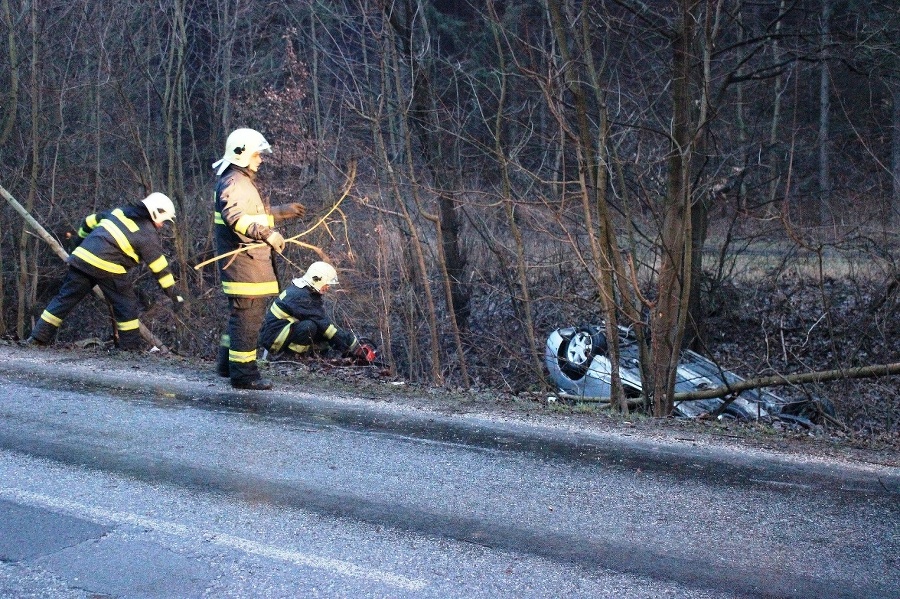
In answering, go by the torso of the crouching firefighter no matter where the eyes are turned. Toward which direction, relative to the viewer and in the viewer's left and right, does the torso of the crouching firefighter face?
facing to the right of the viewer

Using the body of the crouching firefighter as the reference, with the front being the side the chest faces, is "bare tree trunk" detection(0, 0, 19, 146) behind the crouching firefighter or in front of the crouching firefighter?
behind

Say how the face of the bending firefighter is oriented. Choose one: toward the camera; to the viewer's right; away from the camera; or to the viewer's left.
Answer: to the viewer's right

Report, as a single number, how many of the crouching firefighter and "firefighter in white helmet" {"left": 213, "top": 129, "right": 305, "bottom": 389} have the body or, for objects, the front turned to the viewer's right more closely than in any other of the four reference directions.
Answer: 2

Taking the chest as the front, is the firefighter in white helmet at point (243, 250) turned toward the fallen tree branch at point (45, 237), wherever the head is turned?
no

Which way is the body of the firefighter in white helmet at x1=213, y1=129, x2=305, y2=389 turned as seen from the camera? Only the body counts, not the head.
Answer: to the viewer's right

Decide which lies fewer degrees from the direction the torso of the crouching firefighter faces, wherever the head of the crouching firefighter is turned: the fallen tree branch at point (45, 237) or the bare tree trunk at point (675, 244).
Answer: the bare tree trunk

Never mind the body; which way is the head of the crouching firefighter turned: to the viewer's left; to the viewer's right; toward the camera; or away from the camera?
to the viewer's right

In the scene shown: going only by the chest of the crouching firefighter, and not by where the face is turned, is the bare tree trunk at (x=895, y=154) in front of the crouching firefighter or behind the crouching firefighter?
in front

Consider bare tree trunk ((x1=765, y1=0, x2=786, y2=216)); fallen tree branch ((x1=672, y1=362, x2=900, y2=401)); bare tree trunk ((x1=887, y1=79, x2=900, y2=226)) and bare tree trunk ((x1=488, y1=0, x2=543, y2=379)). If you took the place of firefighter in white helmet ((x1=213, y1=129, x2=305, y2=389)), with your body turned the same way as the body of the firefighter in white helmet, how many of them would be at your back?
0

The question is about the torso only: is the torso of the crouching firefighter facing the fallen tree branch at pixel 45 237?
no

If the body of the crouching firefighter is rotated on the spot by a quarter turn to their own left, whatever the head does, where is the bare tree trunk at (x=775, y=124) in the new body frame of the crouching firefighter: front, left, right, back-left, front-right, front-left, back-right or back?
right

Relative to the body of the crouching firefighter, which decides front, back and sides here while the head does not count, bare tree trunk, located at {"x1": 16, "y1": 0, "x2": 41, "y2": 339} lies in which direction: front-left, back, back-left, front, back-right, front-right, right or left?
back-left

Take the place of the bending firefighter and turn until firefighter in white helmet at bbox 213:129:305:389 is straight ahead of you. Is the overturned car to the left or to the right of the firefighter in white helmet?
left

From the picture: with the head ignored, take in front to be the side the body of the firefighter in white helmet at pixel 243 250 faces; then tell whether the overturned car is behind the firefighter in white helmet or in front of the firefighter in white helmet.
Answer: in front

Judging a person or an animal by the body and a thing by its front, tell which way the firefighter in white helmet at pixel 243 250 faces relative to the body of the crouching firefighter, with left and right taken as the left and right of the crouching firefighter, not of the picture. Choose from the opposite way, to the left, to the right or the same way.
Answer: the same way

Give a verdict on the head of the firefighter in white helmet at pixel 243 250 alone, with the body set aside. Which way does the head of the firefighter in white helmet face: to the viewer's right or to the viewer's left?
to the viewer's right
